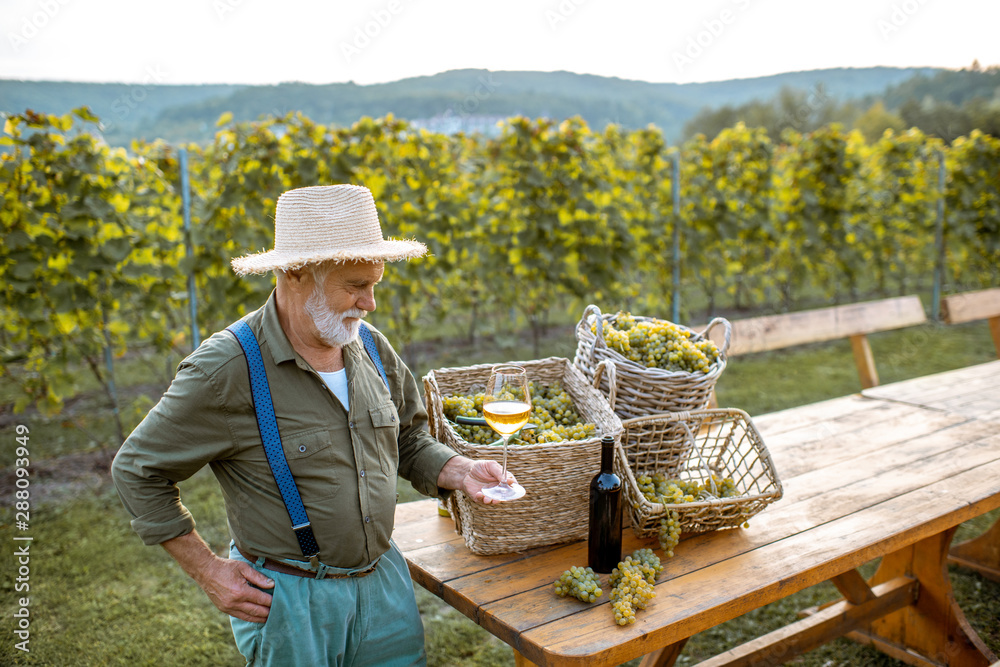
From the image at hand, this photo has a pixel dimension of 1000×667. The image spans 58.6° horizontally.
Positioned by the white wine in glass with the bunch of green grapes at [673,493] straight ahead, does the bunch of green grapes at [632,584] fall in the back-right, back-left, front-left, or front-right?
front-right

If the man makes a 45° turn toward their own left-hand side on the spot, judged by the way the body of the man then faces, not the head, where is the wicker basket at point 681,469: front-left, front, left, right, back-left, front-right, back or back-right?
front

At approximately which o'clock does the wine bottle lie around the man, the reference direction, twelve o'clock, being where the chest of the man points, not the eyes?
The wine bottle is roughly at 11 o'clock from the man.

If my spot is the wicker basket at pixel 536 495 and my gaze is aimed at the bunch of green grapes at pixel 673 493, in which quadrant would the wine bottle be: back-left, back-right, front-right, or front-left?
front-right

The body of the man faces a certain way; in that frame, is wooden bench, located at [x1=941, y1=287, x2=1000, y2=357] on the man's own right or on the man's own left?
on the man's own left

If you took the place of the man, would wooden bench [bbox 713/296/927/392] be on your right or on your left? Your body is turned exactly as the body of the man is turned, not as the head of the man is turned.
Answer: on your left

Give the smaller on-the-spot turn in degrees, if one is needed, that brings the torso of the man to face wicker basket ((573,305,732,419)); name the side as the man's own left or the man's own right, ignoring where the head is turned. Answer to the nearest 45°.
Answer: approximately 45° to the man's own left

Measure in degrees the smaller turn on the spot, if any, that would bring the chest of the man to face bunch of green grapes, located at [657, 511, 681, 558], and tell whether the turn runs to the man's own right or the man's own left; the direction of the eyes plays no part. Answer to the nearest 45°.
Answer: approximately 45° to the man's own left

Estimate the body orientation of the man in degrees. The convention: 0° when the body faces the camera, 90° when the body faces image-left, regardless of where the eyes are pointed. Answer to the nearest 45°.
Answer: approximately 315°

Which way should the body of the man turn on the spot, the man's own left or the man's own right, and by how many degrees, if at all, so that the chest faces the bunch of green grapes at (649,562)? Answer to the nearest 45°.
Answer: approximately 45° to the man's own left

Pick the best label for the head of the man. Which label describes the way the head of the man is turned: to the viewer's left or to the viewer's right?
to the viewer's right
